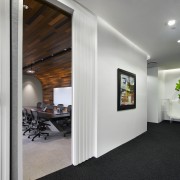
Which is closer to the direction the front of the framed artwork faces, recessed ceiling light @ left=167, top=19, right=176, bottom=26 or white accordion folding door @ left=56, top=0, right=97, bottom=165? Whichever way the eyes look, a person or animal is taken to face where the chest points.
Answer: the recessed ceiling light

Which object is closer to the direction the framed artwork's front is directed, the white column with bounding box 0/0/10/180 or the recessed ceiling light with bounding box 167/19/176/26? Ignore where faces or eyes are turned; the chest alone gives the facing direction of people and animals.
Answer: the recessed ceiling light

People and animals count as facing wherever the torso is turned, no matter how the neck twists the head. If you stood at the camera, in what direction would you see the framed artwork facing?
facing the viewer and to the right of the viewer

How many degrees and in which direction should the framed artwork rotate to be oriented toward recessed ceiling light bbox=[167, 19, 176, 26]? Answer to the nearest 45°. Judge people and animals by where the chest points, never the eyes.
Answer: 0° — it already faces it

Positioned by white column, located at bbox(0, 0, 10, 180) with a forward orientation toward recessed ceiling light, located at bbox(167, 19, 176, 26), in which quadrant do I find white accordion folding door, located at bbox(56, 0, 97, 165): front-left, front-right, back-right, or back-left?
front-left

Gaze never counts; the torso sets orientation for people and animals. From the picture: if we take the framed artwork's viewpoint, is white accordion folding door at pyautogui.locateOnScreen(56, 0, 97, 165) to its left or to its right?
on its right
